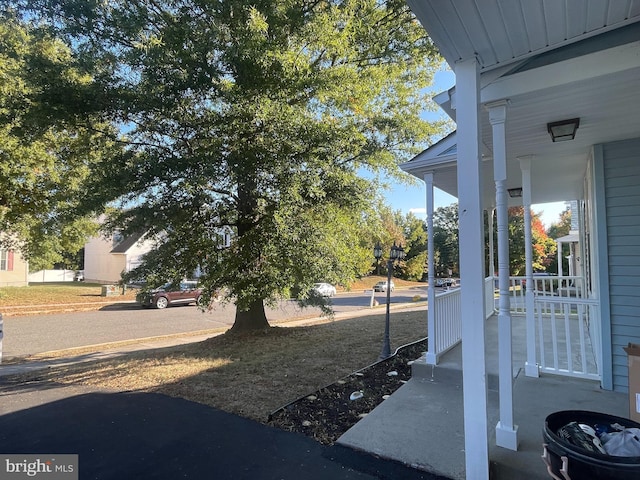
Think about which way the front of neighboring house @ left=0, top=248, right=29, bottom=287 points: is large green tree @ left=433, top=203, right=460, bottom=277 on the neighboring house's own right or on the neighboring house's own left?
on the neighboring house's own left

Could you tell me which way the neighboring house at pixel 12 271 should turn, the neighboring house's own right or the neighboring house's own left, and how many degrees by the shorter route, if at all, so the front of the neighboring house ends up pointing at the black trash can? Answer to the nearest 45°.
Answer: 0° — it already faces it

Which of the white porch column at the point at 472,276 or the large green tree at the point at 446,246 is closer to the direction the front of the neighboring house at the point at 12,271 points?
the white porch column

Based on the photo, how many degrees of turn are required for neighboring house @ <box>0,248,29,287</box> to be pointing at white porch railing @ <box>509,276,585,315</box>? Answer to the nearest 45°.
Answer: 0° — it already faces it

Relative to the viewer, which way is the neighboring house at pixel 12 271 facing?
toward the camera

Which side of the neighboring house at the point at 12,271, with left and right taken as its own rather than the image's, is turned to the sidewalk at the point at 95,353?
front

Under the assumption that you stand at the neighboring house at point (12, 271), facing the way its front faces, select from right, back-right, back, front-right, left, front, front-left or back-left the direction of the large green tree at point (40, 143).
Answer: front

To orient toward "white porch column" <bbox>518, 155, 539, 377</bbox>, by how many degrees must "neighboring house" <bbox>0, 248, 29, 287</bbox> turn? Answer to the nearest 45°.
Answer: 0° — it already faces it

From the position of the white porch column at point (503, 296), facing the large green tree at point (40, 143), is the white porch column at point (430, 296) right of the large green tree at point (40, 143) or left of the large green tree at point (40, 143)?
right

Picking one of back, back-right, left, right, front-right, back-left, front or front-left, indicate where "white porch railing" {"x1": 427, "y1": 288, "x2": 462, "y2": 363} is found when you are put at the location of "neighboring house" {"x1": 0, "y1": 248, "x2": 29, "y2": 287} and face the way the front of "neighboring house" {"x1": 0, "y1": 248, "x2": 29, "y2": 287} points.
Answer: front

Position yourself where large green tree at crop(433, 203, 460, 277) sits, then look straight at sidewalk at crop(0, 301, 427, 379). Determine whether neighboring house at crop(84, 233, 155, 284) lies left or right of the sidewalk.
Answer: right

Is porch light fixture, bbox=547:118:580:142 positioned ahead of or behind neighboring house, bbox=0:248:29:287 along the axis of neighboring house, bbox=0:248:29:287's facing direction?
ahead

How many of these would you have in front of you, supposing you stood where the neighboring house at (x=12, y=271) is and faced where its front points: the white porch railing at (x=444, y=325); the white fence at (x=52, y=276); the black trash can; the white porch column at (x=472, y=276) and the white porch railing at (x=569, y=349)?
4

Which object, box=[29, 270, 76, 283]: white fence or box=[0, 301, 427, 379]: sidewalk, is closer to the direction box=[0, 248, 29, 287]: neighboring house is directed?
the sidewalk

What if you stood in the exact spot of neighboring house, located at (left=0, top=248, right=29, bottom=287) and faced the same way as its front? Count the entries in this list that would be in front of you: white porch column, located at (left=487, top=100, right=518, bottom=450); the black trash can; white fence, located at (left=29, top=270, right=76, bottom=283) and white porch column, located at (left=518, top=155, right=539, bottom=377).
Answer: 3

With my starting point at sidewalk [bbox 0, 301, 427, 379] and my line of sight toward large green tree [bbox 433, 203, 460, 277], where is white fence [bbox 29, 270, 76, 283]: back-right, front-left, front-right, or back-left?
front-left

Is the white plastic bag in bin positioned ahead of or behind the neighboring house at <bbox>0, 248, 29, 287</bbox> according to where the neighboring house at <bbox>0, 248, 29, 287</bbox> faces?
ahead
